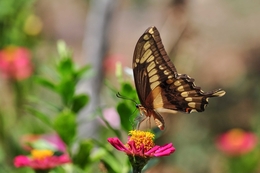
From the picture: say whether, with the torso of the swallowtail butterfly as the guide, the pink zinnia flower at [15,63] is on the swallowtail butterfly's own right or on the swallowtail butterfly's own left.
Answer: on the swallowtail butterfly's own right

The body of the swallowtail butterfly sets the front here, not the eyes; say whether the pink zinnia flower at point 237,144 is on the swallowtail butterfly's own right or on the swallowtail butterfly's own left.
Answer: on the swallowtail butterfly's own right

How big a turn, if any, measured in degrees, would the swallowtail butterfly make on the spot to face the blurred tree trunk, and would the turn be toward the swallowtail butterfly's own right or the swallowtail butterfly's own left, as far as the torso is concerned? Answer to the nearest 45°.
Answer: approximately 90° to the swallowtail butterfly's own right

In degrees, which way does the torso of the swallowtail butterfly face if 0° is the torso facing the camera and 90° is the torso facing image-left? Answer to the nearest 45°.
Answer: approximately 90°
